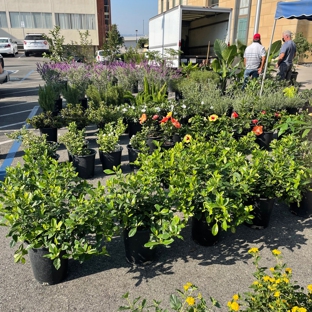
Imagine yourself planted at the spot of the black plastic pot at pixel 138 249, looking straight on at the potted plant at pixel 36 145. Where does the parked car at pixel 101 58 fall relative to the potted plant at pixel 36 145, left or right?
right

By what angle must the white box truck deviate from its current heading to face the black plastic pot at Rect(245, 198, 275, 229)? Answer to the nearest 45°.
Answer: approximately 135° to its left
